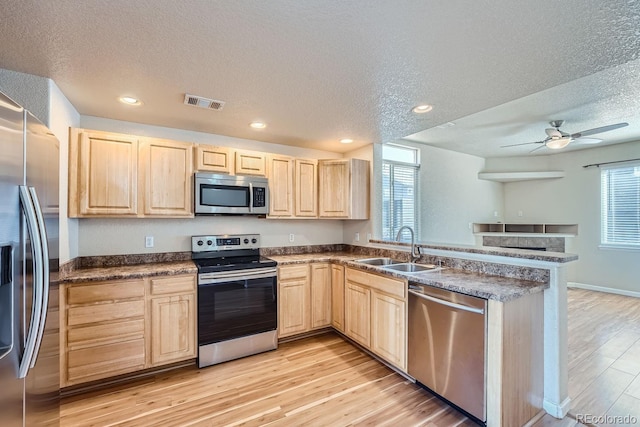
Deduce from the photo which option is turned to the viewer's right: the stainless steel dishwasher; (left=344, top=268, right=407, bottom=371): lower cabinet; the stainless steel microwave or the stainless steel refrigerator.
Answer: the stainless steel refrigerator

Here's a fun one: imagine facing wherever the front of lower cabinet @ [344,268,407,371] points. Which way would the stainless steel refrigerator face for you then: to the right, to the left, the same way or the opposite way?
the opposite way

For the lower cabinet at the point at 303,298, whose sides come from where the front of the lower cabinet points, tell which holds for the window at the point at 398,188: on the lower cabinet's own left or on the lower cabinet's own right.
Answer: on the lower cabinet's own left

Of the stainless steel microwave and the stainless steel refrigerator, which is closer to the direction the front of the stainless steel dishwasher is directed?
the stainless steel refrigerator

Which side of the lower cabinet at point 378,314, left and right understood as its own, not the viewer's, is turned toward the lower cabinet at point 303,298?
right

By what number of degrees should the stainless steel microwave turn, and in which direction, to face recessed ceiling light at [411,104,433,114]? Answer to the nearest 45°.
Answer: approximately 45° to its left

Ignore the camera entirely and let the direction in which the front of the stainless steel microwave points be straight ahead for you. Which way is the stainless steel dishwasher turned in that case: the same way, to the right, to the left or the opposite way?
to the right

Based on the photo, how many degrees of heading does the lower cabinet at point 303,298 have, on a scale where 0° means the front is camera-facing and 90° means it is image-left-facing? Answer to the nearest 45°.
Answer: approximately 315°

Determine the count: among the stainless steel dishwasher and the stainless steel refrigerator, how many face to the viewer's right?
1

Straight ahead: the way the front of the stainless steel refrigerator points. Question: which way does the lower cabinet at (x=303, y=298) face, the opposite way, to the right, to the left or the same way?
to the right

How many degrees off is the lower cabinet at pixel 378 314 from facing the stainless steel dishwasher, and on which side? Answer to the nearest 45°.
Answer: approximately 90° to its left

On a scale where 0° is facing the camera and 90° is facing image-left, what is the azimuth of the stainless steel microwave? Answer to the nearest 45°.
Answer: approximately 0°

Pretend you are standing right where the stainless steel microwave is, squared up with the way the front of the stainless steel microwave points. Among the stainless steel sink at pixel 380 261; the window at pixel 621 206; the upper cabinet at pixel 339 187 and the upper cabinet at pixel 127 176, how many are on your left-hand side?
3
